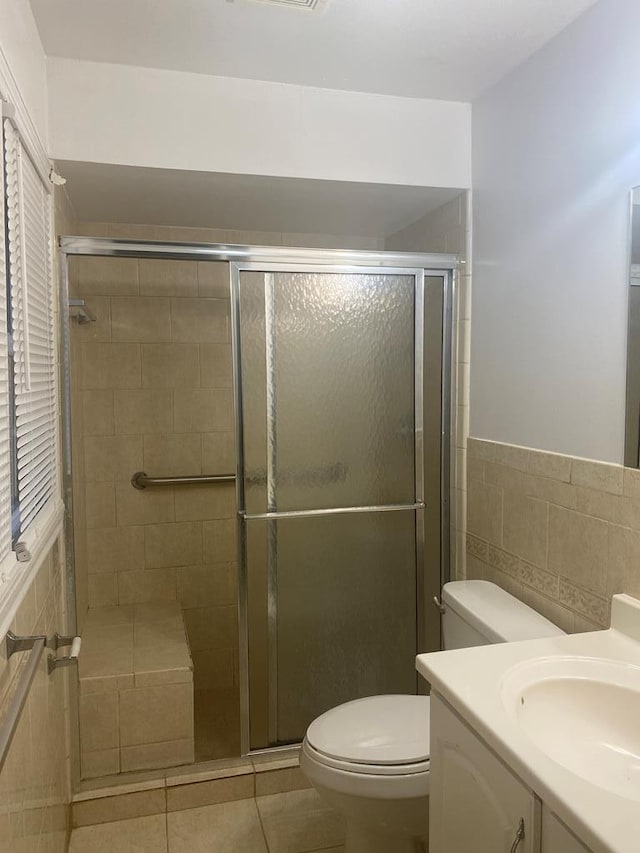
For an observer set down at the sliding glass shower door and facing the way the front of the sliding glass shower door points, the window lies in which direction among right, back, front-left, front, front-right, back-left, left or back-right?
front-right

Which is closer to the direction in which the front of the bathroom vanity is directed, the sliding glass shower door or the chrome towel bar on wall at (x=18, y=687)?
the chrome towel bar on wall

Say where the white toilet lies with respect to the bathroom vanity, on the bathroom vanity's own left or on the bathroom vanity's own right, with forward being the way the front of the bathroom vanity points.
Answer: on the bathroom vanity's own right

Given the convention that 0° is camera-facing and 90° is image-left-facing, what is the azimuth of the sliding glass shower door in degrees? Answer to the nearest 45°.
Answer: approximately 0°

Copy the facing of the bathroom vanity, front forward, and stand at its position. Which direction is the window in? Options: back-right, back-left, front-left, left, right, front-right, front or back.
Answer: front-right

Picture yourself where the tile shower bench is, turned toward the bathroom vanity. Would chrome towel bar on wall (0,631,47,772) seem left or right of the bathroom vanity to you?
right

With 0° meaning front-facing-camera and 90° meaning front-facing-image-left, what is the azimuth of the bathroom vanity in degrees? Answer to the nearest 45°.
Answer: approximately 45°

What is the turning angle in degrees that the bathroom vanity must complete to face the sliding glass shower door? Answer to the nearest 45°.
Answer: approximately 90° to its right
